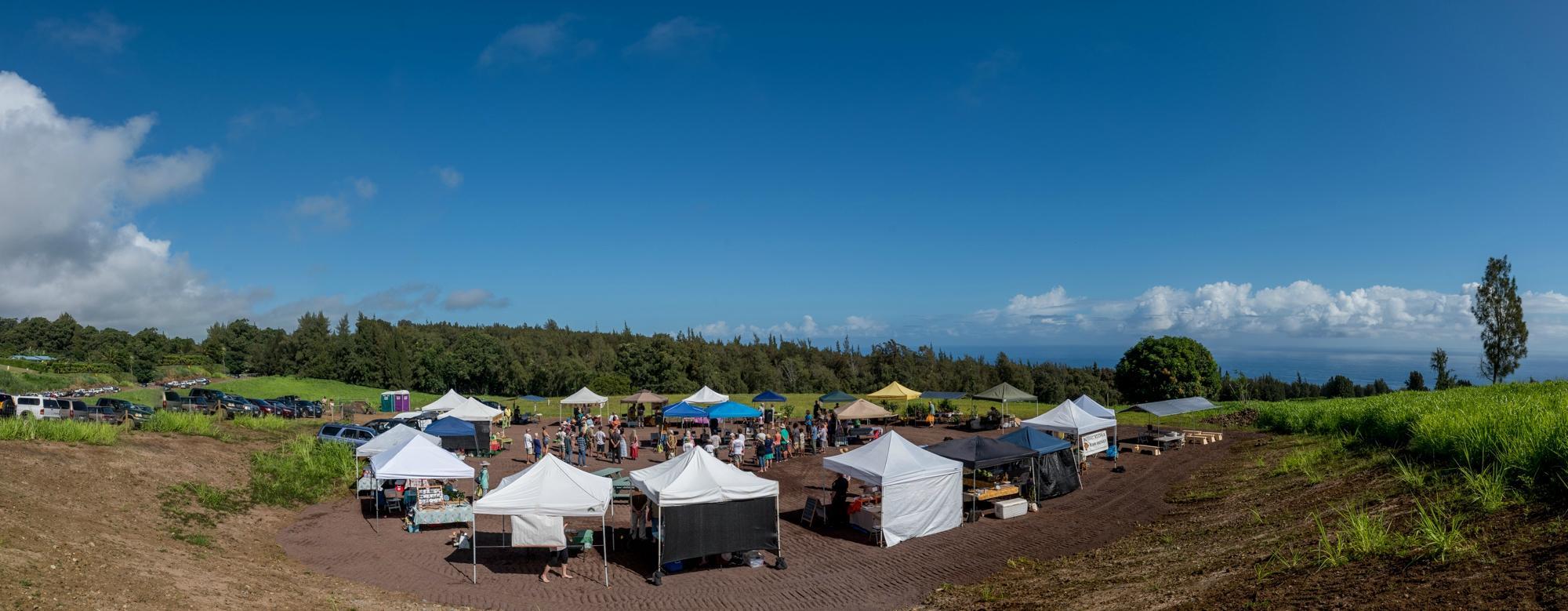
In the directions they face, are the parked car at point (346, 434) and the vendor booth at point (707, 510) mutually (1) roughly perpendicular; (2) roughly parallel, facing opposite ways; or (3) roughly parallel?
roughly perpendicular

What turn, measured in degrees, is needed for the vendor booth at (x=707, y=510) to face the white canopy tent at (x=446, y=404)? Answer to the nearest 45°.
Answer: approximately 45° to its left

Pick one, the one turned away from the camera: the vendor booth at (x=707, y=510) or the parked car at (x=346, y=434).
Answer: the vendor booth

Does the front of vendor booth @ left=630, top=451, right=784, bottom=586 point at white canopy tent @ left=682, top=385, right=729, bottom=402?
yes

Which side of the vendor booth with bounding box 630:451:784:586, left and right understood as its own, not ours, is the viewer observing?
back

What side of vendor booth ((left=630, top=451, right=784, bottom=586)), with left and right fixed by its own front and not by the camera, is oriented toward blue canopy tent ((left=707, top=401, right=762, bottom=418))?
front
